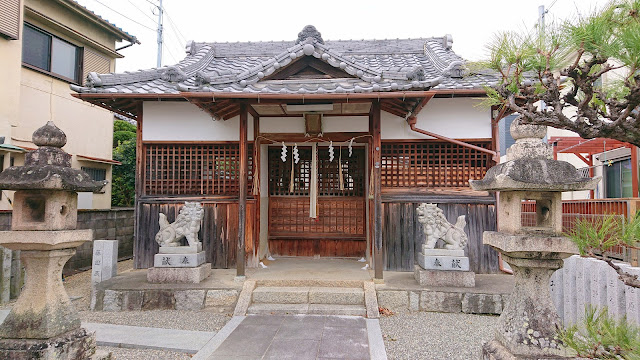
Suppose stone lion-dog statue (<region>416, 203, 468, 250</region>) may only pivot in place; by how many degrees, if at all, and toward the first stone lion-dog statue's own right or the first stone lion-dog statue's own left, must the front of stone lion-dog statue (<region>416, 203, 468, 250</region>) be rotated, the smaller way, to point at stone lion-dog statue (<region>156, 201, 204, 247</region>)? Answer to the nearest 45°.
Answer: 0° — it already faces it

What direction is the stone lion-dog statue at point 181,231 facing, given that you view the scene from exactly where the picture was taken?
facing to the right of the viewer

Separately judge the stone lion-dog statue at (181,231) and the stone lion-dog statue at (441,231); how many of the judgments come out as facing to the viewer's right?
1

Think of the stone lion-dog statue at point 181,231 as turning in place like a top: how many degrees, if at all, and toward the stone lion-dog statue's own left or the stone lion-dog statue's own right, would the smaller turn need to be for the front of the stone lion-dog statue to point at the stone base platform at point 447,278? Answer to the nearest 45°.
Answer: approximately 45° to the stone lion-dog statue's own right

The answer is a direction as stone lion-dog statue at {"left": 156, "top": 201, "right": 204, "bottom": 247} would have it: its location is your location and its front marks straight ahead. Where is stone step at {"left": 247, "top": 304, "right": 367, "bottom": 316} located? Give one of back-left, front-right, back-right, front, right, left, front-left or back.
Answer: front-right

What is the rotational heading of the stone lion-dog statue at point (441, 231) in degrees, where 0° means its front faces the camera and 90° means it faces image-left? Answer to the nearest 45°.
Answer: approximately 90°

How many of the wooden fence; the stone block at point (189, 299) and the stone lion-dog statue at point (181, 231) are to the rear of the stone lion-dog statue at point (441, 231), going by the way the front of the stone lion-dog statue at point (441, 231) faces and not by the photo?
1

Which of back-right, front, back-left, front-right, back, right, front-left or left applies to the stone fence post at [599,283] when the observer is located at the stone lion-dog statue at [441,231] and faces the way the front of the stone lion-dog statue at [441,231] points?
back-left

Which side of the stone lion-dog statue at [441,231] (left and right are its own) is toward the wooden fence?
back

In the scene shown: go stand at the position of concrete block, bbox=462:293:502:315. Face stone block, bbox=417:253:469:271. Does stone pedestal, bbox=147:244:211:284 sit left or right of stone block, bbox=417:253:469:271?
left
